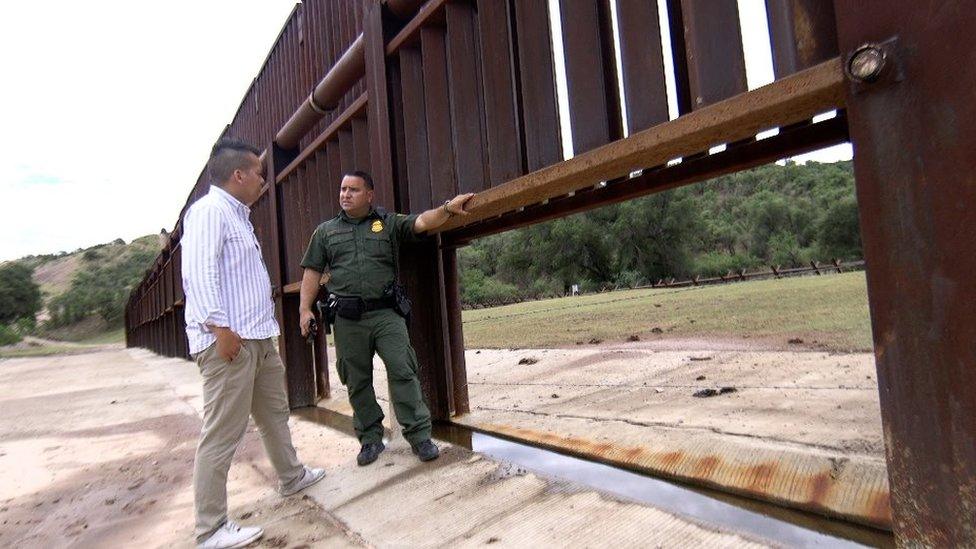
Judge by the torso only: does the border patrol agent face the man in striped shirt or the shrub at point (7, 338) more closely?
the man in striped shirt

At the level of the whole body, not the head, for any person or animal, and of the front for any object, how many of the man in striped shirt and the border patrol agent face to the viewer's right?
1

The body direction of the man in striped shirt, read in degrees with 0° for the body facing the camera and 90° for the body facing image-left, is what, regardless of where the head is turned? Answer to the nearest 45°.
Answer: approximately 270°

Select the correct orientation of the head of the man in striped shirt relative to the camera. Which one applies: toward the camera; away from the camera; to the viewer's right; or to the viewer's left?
to the viewer's right

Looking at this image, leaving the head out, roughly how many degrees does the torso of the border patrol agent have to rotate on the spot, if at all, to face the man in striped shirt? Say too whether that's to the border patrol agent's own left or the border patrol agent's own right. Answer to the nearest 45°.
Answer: approximately 45° to the border patrol agent's own right

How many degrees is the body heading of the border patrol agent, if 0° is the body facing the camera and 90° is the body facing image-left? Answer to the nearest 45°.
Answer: approximately 0°

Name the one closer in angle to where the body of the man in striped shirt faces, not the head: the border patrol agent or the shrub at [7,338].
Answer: the border patrol agent
